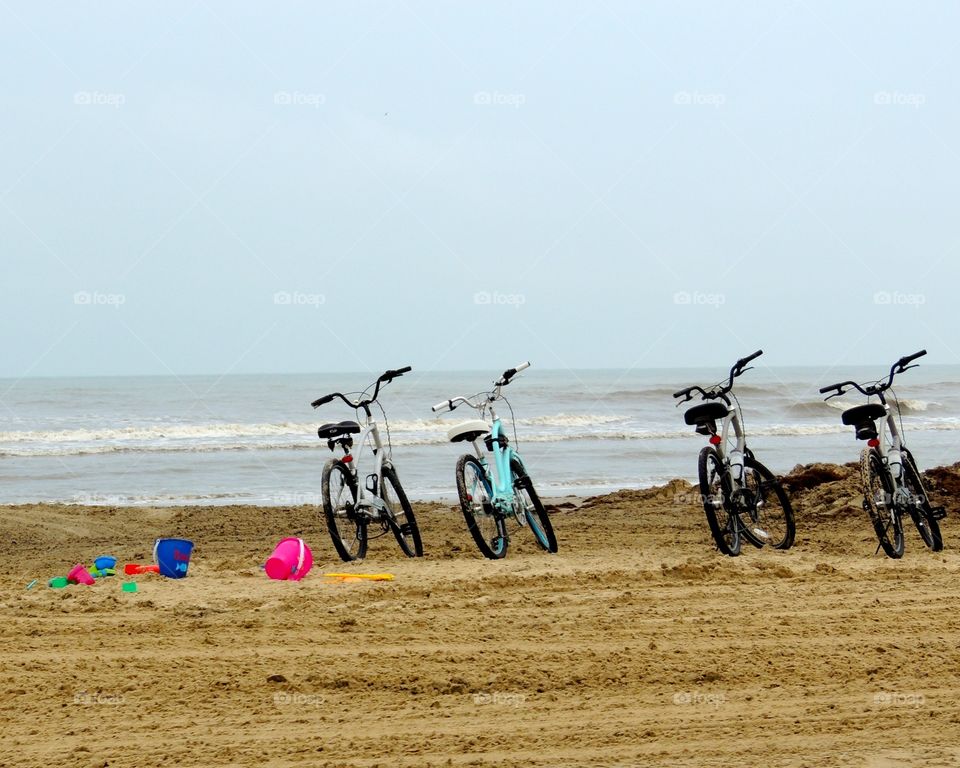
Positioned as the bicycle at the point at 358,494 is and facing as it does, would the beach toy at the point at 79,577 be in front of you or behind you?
behind

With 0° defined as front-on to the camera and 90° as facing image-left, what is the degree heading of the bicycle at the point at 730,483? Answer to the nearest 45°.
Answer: approximately 225°

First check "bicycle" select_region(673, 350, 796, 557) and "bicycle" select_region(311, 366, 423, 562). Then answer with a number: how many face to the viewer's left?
0

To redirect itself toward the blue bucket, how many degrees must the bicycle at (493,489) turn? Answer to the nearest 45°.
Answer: approximately 135° to its left

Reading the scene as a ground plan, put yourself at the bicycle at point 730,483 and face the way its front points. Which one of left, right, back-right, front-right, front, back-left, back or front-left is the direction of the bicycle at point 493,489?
back-left

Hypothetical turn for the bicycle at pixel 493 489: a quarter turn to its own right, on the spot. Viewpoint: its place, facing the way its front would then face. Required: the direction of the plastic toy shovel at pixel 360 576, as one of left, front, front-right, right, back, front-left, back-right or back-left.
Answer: right

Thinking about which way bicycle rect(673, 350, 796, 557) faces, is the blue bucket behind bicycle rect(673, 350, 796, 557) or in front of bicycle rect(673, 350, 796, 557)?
behind

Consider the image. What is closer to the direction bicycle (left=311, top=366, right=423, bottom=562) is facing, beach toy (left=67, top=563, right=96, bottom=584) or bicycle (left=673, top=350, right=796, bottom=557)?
the bicycle

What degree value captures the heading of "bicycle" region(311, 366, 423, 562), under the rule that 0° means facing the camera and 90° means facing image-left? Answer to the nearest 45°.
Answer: approximately 225°

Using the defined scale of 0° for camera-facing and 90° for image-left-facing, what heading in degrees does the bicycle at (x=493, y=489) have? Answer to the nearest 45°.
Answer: approximately 225°

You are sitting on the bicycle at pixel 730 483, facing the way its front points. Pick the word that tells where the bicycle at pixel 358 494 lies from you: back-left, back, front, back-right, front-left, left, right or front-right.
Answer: back-left

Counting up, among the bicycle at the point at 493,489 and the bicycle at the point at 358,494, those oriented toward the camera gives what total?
0
